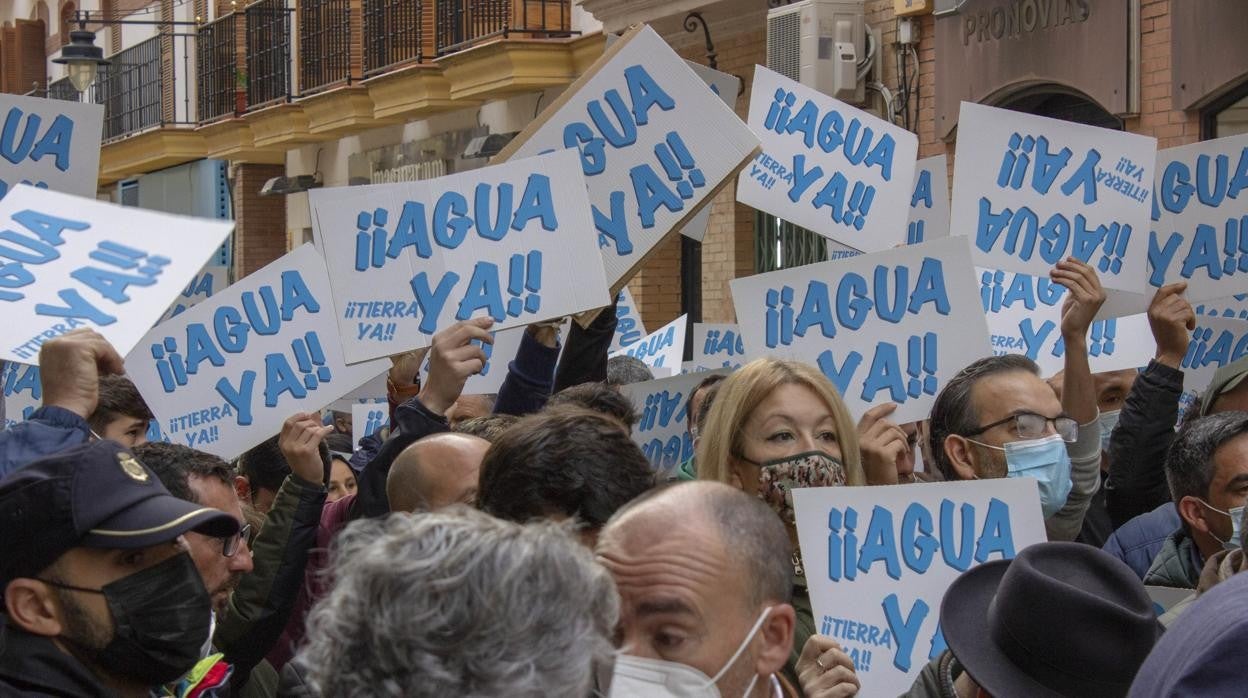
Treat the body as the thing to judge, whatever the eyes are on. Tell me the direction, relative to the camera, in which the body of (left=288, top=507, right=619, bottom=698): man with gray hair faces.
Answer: away from the camera

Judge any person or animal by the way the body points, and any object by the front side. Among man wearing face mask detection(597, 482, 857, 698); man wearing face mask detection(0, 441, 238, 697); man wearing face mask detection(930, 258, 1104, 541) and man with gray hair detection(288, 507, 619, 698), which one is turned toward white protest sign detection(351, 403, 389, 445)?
the man with gray hair

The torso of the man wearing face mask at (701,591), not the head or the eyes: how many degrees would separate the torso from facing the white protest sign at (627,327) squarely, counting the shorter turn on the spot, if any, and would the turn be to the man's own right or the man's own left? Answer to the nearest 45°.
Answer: approximately 135° to the man's own right

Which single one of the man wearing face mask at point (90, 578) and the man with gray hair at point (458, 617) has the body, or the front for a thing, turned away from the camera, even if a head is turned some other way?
the man with gray hair

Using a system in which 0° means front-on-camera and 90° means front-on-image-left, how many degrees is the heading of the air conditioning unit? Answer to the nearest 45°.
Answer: approximately 45°

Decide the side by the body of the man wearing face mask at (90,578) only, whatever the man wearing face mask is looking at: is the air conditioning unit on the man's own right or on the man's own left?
on the man's own left

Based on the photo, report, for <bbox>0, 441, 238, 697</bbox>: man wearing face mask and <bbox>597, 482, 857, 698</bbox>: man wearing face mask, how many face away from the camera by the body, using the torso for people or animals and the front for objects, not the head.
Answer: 0

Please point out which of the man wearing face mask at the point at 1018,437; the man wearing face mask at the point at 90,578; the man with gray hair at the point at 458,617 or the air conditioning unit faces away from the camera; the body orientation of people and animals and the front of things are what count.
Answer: the man with gray hair

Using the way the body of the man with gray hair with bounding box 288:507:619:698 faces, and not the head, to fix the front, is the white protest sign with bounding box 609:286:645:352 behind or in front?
in front

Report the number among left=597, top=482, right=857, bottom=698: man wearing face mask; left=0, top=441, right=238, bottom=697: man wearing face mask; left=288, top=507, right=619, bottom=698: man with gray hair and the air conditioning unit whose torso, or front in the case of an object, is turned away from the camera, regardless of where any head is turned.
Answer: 1

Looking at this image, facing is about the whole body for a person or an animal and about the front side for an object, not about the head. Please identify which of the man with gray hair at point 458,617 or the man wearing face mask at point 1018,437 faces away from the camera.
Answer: the man with gray hair
